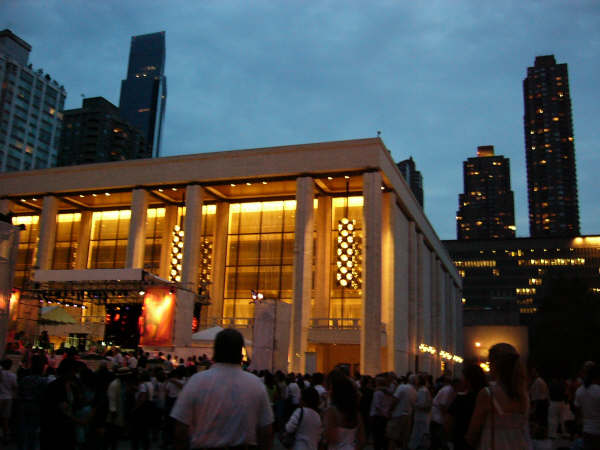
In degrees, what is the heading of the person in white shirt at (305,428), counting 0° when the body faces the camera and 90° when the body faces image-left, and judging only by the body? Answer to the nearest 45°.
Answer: approximately 135°

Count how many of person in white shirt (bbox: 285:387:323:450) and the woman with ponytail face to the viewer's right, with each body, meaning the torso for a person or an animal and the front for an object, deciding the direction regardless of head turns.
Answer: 0

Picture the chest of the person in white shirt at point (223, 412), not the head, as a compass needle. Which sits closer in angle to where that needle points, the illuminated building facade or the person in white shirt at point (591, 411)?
the illuminated building facade

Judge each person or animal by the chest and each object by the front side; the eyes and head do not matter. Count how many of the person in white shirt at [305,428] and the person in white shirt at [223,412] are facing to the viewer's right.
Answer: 0

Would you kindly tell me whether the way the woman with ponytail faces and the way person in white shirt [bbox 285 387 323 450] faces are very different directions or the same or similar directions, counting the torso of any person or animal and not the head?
same or similar directions

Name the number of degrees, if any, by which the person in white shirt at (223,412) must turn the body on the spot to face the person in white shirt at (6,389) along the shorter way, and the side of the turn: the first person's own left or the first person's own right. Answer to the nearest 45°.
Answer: approximately 45° to the first person's own left

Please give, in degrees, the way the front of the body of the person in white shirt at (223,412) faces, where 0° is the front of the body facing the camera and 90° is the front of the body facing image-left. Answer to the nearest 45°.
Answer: approximately 180°

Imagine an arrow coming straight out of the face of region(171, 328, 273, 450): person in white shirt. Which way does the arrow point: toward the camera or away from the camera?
away from the camera

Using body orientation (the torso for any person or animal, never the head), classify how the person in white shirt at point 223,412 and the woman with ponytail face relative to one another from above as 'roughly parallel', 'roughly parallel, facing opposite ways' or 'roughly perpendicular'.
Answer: roughly parallel

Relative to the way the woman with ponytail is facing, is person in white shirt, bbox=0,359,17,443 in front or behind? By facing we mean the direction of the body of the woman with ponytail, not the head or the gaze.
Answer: in front

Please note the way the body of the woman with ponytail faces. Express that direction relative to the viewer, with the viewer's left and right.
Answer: facing away from the viewer and to the left of the viewer

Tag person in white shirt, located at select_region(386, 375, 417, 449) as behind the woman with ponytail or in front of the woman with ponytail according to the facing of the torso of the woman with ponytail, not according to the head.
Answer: in front
